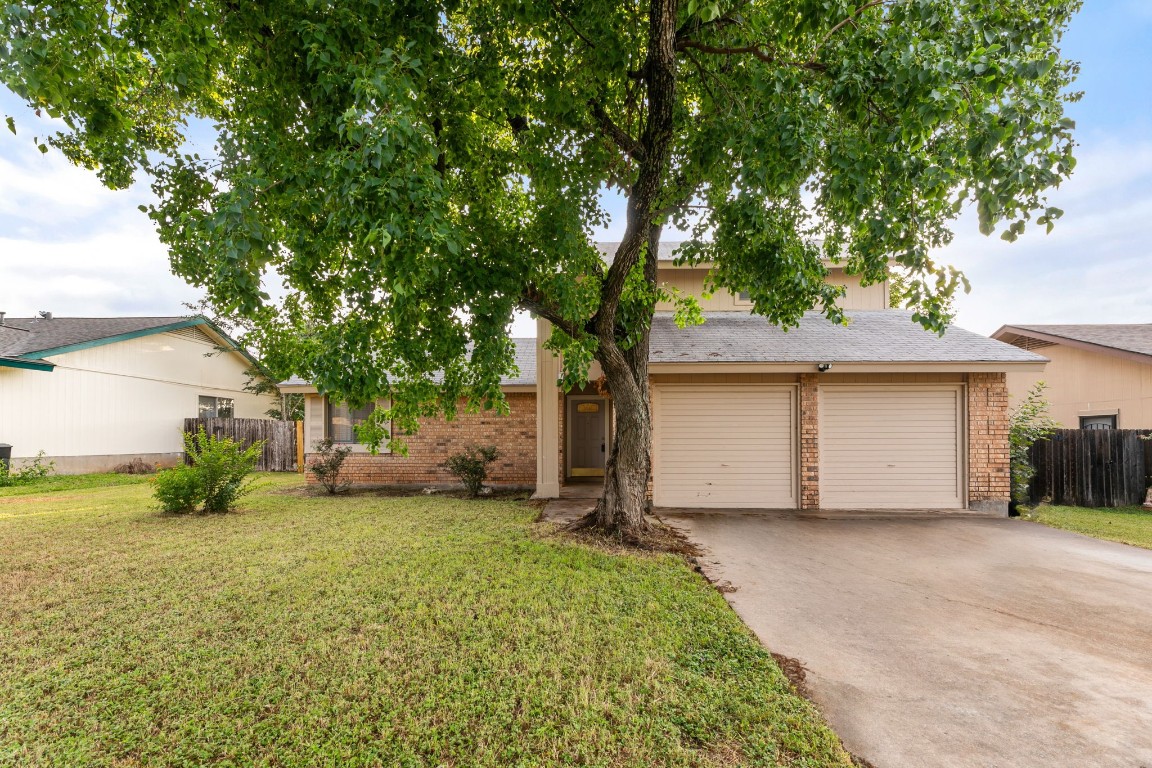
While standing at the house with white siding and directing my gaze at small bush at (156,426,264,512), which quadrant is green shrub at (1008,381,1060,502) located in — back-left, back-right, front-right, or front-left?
front-left

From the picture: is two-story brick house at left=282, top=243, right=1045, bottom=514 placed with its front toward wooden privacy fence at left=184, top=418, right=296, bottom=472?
no

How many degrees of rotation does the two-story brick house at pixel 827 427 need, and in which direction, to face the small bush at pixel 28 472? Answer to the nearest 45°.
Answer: approximately 90° to its right

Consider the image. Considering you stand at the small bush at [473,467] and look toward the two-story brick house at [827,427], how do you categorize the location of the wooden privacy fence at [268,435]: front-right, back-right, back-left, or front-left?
back-left

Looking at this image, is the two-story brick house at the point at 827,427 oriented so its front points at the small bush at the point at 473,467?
no

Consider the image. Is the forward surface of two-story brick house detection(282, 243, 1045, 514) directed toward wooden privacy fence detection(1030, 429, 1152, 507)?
no

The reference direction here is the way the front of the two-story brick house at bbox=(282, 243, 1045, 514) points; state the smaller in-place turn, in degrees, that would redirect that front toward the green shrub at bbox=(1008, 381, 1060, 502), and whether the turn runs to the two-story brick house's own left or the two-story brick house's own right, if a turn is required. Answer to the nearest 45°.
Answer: approximately 90° to the two-story brick house's own left

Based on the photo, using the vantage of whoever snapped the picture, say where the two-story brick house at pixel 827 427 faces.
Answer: facing the viewer

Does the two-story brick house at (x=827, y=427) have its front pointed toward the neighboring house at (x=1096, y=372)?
no
